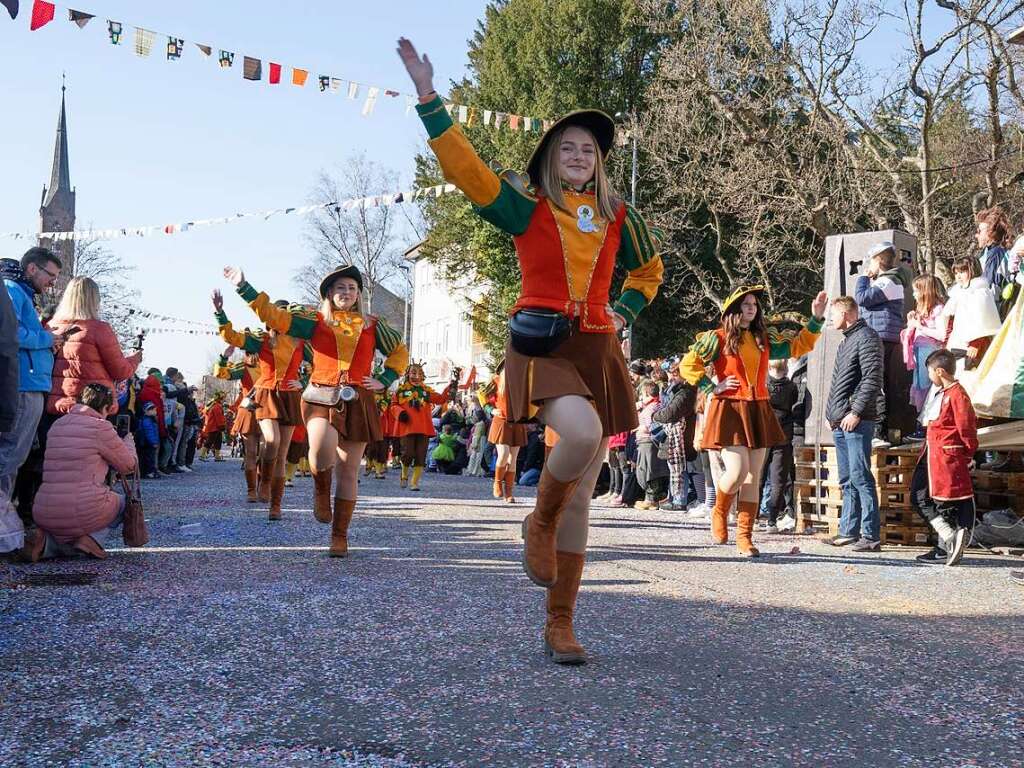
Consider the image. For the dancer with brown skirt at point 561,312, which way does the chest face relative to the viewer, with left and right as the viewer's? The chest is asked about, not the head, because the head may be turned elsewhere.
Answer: facing the viewer

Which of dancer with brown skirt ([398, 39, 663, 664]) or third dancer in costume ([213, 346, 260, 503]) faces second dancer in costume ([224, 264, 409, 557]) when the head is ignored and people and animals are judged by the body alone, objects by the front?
the third dancer in costume

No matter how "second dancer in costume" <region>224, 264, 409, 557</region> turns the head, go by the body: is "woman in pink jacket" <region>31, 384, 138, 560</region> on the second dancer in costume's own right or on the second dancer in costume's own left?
on the second dancer in costume's own right

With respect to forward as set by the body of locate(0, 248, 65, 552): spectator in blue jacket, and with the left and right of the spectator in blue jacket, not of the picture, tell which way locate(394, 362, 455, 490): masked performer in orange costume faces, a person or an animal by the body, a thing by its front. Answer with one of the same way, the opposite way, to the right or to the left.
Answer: to the right

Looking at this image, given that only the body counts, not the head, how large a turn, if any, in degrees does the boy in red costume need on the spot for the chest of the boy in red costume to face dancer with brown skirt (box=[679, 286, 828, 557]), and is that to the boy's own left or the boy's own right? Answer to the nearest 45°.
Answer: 0° — they already face them

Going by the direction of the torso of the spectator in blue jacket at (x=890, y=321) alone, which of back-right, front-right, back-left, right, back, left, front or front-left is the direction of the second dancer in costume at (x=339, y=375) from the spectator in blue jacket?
front-left

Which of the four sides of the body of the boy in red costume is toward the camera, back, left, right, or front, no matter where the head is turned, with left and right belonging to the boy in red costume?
left

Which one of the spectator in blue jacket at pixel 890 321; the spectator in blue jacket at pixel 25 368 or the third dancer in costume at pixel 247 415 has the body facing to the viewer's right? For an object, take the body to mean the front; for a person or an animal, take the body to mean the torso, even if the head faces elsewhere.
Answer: the spectator in blue jacket at pixel 25 368

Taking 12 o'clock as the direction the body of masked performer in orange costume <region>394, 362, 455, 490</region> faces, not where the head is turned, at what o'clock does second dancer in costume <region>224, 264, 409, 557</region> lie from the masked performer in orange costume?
The second dancer in costume is roughly at 12 o'clock from the masked performer in orange costume.

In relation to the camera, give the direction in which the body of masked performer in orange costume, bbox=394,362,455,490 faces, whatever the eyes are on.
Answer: toward the camera

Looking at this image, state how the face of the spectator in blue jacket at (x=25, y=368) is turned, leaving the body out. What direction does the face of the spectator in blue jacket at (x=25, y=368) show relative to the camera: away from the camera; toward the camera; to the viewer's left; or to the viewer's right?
to the viewer's right

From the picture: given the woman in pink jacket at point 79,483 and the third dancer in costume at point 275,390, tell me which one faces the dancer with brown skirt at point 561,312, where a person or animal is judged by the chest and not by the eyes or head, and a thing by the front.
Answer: the third dancer in costume

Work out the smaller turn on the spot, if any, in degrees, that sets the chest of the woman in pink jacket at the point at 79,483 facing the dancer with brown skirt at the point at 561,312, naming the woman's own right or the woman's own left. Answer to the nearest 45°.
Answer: approximately 90° to the woman's own right

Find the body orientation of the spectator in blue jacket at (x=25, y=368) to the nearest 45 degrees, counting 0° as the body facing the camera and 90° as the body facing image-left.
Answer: approximately 270°

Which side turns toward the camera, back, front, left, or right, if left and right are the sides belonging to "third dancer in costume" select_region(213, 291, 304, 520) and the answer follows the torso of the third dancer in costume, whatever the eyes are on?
front

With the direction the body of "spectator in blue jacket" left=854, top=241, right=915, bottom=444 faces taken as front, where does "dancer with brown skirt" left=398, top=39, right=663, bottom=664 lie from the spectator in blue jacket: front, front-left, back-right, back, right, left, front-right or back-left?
left

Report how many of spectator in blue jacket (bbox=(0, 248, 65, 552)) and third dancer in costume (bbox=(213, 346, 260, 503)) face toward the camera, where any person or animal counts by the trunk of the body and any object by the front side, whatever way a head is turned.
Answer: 1
